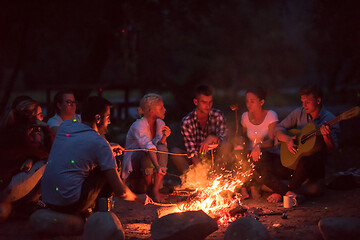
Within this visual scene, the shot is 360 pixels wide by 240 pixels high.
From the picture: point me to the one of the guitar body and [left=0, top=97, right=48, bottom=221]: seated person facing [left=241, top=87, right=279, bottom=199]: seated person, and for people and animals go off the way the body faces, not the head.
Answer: [left=0, top=97, right=48, bottom=221]: seated person

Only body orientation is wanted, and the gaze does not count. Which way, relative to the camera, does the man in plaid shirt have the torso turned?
toward the camera

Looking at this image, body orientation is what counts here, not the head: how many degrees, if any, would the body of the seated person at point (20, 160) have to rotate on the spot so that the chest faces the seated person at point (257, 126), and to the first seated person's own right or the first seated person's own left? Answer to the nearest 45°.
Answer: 0° — they already face them

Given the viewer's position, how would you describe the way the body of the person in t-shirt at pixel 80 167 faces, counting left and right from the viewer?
facing away from the viewer and to the right of the viewer

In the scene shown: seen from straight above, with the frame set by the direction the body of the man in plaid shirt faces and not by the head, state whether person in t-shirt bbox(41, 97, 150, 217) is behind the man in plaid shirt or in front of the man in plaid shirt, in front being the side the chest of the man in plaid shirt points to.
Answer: in front

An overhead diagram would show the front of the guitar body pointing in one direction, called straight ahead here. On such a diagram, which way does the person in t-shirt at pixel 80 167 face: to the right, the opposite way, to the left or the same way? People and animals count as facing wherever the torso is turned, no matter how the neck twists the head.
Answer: the opposite way

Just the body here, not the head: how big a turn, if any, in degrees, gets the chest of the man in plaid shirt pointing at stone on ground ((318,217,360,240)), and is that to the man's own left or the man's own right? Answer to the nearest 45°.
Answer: approximately 45° to the man's own left

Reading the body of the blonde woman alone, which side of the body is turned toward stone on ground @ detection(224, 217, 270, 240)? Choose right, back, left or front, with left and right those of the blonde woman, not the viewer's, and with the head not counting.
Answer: front

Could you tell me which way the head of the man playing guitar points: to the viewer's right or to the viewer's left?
to the viewer's left

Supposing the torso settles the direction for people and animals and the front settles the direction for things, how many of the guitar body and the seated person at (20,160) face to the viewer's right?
1

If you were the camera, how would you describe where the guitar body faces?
facing the viewer

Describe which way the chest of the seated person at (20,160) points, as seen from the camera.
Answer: to the viewer's right

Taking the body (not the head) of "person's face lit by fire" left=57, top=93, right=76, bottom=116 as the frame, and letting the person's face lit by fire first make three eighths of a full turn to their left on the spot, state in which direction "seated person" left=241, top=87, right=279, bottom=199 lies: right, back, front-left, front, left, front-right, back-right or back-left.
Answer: right

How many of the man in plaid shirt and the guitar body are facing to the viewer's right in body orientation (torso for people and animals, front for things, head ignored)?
0

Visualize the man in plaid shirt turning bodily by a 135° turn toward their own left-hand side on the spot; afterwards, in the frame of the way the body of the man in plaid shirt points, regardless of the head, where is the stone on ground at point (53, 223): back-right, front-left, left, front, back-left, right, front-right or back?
back

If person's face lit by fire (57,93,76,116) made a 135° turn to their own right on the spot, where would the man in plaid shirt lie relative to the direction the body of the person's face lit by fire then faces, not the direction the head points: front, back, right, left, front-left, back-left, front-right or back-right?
back

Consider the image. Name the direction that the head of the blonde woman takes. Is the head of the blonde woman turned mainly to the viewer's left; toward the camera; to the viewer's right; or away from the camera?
to the viewer's right

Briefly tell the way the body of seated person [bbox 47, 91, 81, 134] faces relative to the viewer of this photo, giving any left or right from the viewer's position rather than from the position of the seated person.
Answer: facing the viewer and to the right of the viewer
